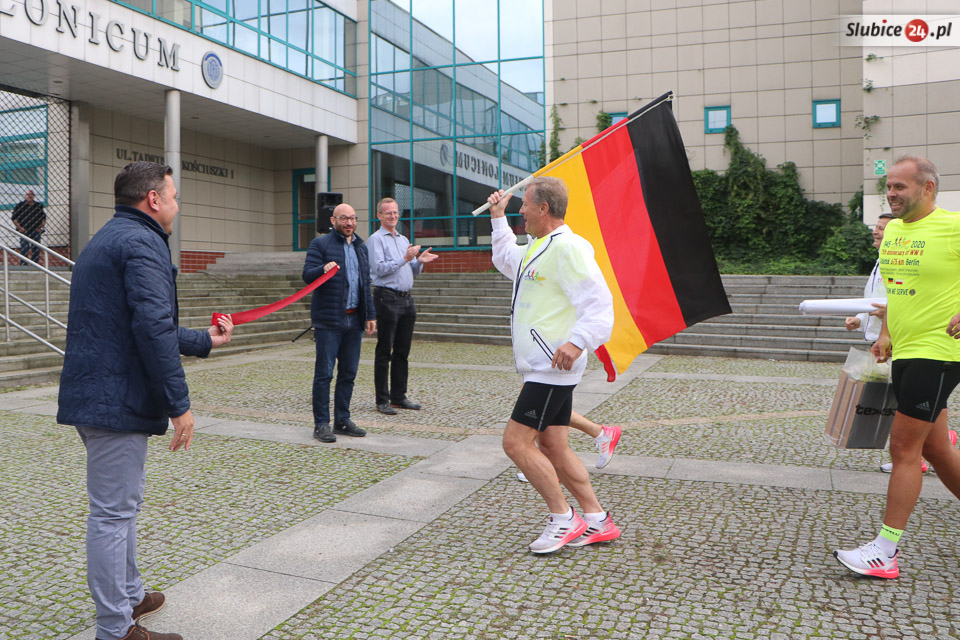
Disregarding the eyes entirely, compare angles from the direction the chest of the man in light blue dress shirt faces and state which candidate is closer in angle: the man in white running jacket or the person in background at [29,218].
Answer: the man in white running jacket

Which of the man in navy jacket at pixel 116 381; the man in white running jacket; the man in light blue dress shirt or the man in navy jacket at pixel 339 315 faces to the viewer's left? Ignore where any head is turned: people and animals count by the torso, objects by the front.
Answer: the man in white running jacket

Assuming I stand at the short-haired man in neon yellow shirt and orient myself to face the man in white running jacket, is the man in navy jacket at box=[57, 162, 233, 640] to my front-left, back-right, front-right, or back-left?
front-left

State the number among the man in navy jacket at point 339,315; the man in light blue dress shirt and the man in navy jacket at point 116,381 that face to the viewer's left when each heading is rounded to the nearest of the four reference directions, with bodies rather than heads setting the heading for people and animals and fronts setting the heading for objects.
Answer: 0

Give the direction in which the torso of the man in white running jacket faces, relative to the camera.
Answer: to the viewer's left

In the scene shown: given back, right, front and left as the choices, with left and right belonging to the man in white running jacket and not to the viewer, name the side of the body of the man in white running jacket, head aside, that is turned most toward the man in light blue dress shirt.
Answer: right

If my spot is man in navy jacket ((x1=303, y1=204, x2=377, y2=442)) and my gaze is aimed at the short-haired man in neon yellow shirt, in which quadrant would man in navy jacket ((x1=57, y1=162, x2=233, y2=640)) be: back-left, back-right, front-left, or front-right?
front-right

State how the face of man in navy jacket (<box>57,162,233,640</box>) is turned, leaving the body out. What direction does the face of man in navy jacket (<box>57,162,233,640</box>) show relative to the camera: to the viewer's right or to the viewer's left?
to the viewer's right

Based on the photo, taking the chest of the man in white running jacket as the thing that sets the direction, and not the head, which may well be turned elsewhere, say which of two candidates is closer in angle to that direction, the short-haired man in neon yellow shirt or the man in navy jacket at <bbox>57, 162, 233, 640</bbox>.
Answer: the man in navy jacket

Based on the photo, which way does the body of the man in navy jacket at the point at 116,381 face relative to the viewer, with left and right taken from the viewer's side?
facing away from the viewer and to the right of the viewer

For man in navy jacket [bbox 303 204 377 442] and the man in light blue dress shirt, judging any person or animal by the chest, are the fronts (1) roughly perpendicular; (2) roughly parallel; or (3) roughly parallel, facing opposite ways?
roughly parallel

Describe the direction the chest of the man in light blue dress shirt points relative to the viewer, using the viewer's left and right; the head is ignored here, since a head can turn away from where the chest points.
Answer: facing the viewer and to the right of the viewer

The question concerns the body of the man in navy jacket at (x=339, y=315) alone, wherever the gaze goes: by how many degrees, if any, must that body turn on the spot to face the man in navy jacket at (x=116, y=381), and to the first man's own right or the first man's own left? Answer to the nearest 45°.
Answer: approximately 45° to the first man's own right

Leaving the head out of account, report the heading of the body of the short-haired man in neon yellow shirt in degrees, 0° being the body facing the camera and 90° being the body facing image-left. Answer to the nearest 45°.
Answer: approximately 45°

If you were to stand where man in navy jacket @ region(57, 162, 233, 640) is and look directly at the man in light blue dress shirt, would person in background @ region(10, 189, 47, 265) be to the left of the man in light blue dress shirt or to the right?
left
